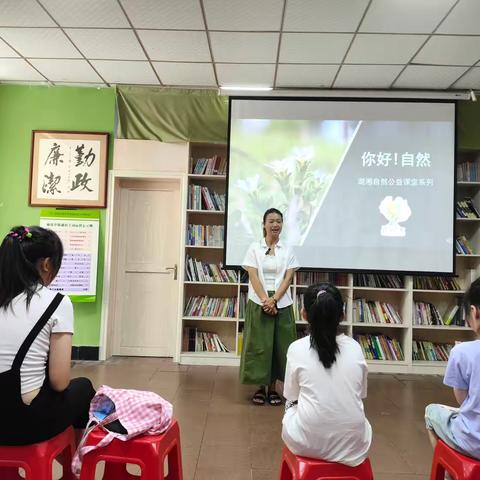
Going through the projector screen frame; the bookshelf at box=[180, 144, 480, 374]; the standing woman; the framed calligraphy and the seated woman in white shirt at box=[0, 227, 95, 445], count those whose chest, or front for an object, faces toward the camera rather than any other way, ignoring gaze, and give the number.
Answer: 4

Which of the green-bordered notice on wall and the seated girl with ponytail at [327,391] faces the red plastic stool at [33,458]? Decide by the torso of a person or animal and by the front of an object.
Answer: the green-bordered notice on wall

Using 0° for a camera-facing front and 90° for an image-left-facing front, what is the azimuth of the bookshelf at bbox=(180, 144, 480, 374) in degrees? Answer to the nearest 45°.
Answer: approximately 0°

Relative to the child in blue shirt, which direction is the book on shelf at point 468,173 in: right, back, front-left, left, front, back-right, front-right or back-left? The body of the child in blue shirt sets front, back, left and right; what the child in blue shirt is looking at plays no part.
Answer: front-right

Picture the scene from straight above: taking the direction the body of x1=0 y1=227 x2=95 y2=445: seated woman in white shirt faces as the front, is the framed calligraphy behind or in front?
in front

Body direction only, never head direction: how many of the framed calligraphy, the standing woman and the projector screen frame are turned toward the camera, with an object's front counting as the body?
3

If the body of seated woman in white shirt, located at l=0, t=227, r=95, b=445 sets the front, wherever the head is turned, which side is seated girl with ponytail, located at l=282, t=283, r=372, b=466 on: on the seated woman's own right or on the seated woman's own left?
on the seated woman's own right

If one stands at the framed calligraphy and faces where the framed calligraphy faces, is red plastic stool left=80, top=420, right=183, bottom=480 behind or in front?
in front

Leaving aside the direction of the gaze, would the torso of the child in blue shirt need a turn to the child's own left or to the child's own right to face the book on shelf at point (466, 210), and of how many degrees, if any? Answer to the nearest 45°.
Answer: approximately 45° to the child's own right

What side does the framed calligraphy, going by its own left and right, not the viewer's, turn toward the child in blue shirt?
front

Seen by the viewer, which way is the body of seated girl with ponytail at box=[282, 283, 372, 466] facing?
away from the camera

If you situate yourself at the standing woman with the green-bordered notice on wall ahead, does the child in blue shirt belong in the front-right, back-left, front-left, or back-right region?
back-left

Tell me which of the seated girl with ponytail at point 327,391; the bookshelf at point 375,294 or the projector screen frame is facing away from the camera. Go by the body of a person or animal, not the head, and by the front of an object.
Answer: the seated girl with ponytail
